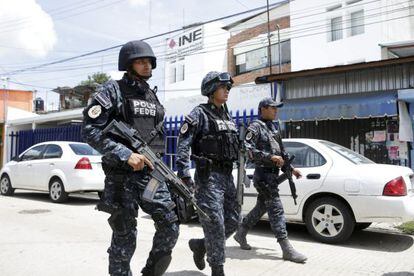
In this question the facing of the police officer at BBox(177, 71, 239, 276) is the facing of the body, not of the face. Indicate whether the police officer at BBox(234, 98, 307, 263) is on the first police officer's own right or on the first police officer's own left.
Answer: on the first police officer's own left

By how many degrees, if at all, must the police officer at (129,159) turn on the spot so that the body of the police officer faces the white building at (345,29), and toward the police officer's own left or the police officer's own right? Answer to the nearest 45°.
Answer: approximately 90° to the police officer's own left

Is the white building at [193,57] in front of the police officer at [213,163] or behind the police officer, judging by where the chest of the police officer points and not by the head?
behind

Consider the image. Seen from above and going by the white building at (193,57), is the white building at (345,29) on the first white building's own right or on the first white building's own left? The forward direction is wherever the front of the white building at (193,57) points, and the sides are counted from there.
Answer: on the first white building's own left

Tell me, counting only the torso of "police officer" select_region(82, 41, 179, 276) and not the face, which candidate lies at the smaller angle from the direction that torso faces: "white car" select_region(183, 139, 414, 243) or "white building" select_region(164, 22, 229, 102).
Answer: the white car

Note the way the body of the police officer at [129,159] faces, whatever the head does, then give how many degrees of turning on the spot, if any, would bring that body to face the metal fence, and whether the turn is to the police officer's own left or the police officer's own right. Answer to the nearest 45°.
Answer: approximately 135° to the police officer's own left
